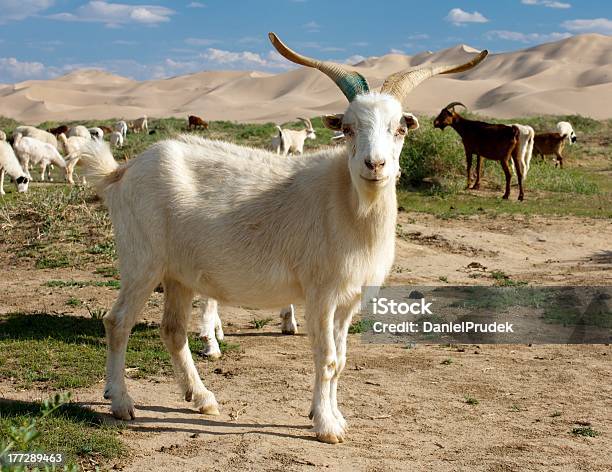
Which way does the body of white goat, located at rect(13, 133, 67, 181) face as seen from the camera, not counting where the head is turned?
to the viewer's right

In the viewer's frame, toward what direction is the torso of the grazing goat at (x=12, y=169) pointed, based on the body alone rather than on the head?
to the viewer's right

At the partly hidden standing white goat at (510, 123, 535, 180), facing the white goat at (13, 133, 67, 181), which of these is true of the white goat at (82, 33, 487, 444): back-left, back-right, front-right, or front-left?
front-left

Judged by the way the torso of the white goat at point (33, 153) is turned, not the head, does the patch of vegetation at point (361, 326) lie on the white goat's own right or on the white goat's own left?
on the white goat's own right
